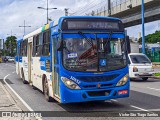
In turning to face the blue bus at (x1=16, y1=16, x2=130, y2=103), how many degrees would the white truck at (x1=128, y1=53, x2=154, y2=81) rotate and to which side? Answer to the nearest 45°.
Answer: approximately 45° to its right

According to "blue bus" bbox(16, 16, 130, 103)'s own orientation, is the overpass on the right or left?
on its left

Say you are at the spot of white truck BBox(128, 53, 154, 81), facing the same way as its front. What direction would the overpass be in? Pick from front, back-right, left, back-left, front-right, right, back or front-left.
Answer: back-left

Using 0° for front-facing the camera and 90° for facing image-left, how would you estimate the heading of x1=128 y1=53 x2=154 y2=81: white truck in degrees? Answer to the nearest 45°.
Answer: approximately 315°

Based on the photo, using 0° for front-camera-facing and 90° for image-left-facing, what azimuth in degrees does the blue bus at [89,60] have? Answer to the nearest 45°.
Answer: approximately 315°

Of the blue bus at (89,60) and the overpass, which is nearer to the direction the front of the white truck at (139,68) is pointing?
the blue bus
